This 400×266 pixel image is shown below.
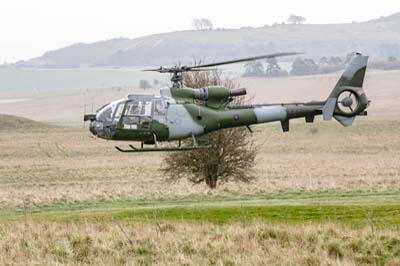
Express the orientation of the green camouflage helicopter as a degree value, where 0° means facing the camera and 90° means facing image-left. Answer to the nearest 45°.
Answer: approximately 90°

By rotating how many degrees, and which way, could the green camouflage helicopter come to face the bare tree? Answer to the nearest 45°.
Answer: approximately 90° to its right
